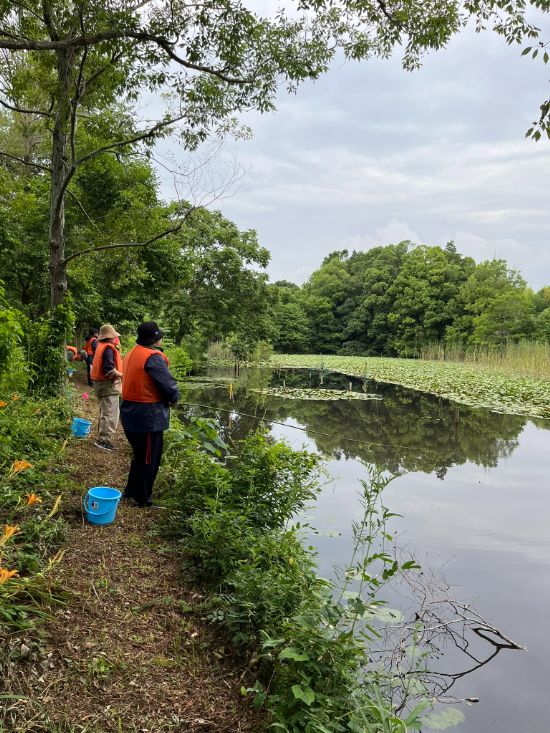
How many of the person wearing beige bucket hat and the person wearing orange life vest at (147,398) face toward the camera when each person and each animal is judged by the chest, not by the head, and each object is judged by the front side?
0

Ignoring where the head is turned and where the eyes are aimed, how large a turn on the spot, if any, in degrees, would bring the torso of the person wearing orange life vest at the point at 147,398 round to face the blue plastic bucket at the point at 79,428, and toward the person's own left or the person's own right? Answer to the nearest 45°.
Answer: approximately 45° to the person's own left

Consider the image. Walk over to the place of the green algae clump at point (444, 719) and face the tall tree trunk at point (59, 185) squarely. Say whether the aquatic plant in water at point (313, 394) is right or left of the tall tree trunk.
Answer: right

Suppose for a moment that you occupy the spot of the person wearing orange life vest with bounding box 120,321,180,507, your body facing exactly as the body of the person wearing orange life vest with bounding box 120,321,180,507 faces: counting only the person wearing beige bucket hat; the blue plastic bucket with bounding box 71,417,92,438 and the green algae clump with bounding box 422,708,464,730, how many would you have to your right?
1

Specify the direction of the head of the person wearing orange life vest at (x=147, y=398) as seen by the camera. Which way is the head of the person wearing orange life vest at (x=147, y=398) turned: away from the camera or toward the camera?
away from the camera

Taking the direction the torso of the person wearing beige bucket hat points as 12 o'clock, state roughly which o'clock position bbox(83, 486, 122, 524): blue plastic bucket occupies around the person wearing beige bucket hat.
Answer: The blue plastic bucket is roughly at 3 o'clock from the person wearing beige bucket hat.

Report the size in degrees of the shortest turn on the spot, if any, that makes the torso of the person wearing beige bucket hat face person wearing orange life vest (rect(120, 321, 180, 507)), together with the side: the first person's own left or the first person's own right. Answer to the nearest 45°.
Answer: approximately 90° to the first person's own right

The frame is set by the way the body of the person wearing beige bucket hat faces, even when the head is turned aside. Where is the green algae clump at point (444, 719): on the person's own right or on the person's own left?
on the person's own right

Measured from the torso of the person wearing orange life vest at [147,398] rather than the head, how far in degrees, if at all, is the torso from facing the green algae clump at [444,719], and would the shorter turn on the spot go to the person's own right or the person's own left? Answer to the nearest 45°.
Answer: approximately 90° to the person's own right

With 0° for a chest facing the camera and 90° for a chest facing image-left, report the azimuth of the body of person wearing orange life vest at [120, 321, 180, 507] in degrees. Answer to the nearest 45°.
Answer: approximately 225°

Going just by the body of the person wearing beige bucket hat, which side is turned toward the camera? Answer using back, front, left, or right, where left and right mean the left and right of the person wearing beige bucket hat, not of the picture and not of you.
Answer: right
